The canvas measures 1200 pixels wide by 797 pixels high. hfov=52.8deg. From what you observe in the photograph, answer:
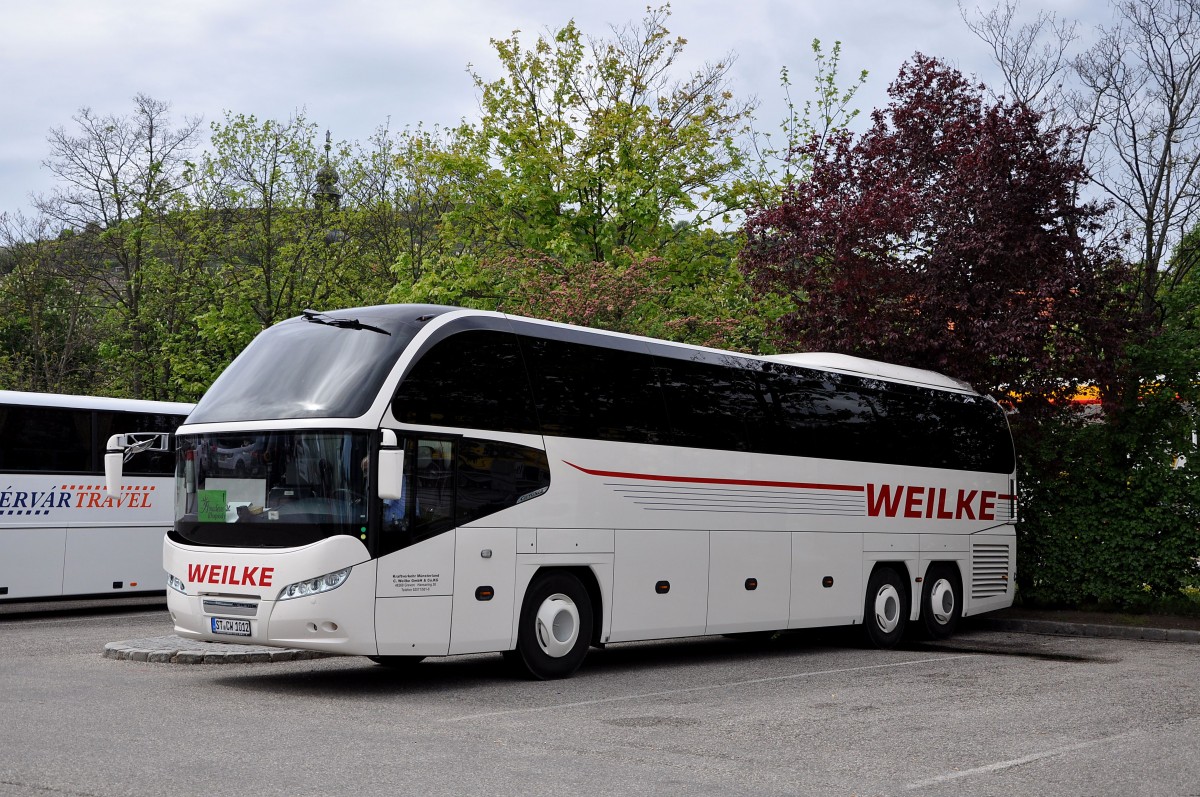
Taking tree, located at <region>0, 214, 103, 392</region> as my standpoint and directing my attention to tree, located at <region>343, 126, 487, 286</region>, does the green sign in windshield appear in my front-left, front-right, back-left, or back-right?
front-right

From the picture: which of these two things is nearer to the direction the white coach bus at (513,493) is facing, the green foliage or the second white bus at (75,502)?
the second white bus

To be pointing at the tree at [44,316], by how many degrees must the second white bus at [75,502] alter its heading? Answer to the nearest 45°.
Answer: approximately 135° to its right

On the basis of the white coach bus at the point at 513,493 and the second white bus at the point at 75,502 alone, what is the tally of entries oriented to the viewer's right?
0

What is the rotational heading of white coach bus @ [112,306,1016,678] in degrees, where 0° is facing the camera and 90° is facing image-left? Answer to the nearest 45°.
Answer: approximately 45°

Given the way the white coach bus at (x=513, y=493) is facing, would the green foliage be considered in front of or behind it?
behind

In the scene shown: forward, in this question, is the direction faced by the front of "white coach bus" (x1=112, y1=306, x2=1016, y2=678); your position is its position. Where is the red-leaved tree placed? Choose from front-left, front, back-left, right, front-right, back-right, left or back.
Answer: back

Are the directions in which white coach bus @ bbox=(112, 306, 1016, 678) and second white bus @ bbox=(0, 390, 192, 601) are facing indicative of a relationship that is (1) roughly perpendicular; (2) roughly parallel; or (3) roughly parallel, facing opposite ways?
roughly parallel

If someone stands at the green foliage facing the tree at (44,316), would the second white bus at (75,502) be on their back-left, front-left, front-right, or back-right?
front-left

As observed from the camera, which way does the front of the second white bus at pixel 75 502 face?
facing the viewer and to the left of the viewer

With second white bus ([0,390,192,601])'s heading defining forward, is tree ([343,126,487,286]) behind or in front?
behind

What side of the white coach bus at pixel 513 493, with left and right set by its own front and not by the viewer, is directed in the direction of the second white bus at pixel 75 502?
right

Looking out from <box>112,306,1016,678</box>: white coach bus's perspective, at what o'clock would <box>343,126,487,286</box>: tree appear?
The tree is roughly at 4 o'clock from the white coach bus.
